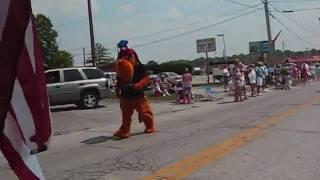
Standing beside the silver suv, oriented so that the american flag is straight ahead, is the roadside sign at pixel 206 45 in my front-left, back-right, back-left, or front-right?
back-left

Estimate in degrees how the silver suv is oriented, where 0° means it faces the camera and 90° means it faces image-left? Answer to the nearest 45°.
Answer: approximately 90°

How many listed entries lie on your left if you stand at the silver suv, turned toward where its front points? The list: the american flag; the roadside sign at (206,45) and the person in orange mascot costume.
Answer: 2

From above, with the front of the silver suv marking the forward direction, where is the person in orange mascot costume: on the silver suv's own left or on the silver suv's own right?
on the silver suv's own left

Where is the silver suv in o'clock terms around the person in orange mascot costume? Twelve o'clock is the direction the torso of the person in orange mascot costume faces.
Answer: The silver suv is roughly at 4 o'clock from the person in orange mascot costume.

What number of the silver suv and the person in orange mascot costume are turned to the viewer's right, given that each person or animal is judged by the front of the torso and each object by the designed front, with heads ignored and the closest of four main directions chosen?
0

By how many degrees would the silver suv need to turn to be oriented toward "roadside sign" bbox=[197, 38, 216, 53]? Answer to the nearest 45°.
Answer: approximately 135° to its right

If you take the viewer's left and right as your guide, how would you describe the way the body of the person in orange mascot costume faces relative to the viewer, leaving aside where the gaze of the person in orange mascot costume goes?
facing the viewer and to the left of the viewer

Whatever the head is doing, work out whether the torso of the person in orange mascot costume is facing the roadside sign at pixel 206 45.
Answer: no

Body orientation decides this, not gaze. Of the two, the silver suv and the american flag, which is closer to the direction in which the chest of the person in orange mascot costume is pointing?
the american flag

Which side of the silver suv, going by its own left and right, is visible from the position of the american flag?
left
